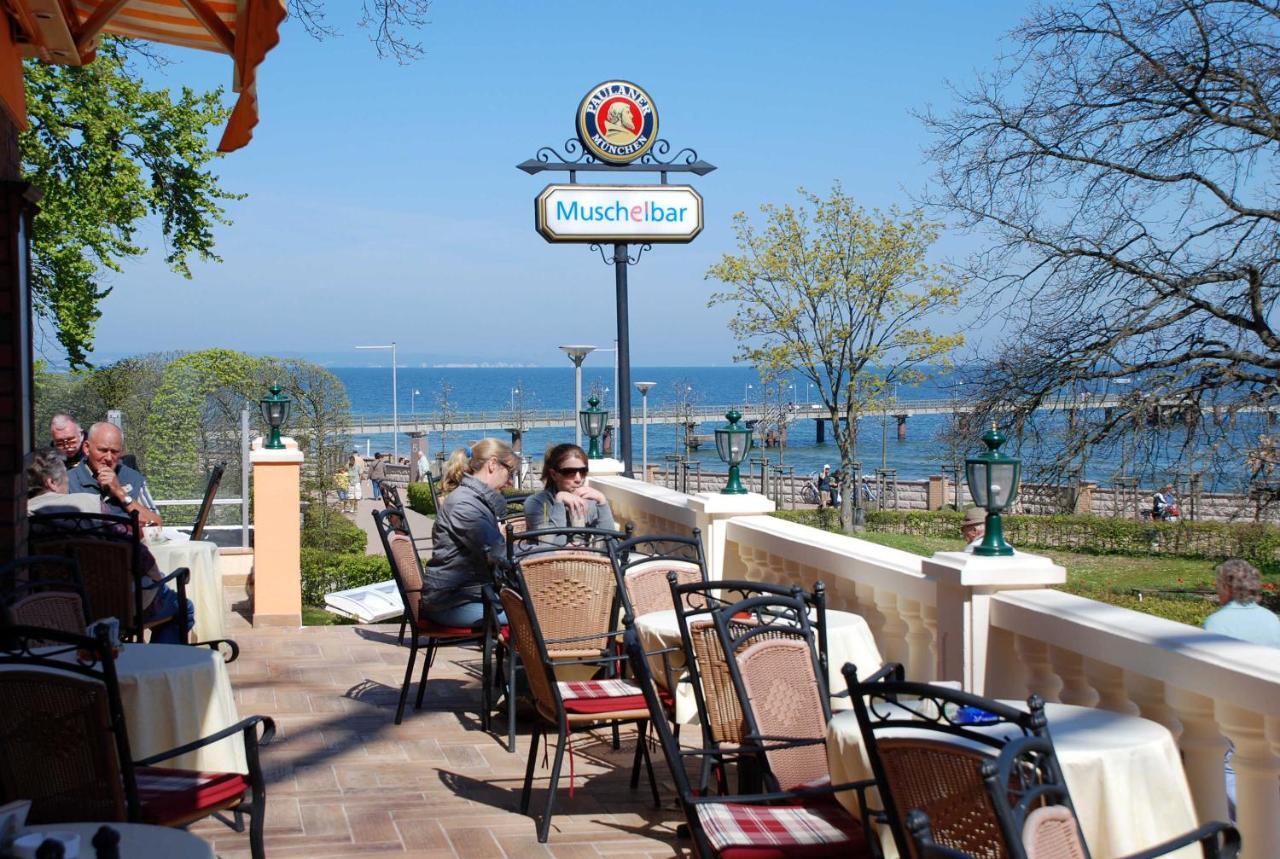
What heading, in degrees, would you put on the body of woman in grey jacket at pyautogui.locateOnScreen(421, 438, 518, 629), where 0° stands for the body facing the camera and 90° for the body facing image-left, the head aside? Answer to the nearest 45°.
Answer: approximately 270°

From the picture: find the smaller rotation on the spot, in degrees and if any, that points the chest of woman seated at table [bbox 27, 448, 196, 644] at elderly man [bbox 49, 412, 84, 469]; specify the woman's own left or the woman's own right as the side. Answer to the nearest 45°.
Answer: approximately 45° to the woman's own left

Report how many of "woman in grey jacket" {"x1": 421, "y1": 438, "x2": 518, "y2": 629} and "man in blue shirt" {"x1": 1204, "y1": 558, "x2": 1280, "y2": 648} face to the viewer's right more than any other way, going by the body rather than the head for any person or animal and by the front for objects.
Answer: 1

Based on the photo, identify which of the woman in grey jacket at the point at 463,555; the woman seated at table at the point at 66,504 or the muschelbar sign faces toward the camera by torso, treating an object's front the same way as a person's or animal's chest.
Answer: the muschelbar sign

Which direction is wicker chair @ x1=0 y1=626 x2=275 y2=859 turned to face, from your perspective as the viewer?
facing away from the viewer and to the right of the viewer

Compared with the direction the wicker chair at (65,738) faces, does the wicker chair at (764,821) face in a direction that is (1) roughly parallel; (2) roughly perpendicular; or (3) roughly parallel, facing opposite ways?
roughly perpendicular

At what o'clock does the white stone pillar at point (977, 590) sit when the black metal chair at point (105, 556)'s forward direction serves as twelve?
The white stone pillar is roughly at 3 o'clock from the black metal chair.

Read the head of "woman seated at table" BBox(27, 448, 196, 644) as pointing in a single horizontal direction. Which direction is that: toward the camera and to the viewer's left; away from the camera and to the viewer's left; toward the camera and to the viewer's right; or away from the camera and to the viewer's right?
away from the camera and to the viewer's right

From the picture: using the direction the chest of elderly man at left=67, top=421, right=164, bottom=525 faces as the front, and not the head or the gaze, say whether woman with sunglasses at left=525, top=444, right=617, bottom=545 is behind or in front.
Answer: in front

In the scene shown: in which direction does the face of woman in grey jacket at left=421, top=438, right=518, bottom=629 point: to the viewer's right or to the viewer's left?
to the viewer's right

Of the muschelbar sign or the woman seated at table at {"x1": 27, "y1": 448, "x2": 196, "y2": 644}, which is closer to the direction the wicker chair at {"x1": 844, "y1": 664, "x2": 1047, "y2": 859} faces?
the muschelbar sign
